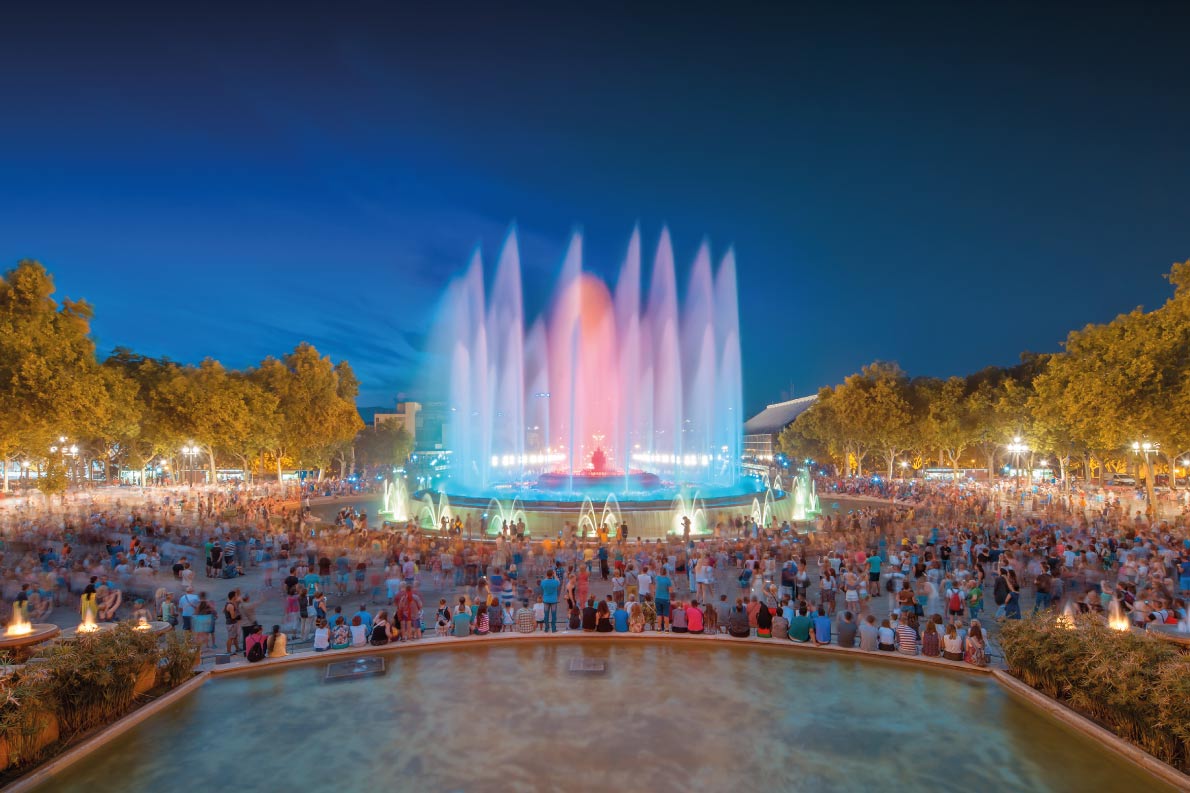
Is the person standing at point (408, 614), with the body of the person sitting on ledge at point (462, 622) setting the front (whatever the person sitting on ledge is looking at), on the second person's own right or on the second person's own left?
on the second person's own left

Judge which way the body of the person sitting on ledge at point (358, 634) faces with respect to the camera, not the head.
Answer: away from the camera

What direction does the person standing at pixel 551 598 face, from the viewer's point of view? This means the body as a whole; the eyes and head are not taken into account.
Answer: away from the camera

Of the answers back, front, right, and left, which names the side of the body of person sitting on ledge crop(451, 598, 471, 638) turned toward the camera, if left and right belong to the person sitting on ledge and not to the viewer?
back

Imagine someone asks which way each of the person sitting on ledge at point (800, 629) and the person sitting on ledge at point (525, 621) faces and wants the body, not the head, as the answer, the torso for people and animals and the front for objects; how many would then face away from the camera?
2

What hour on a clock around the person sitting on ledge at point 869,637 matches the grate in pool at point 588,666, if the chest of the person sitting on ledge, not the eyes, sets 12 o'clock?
The grate in pool is roughly at 8 o'clock from the person sitting on ledge.

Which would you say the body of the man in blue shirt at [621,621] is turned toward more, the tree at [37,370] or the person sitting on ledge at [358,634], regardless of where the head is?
the tree

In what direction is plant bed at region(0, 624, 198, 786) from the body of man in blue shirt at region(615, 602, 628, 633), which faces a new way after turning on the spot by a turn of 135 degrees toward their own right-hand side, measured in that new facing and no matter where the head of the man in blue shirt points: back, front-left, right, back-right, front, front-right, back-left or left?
right

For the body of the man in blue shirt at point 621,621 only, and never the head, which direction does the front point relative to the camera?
away from the camera

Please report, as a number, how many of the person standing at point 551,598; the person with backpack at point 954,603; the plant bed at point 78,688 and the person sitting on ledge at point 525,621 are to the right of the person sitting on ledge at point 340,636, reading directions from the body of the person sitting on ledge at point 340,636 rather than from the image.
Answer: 3

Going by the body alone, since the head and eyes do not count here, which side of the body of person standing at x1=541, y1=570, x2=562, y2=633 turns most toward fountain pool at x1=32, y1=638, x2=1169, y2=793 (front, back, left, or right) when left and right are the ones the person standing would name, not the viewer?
back

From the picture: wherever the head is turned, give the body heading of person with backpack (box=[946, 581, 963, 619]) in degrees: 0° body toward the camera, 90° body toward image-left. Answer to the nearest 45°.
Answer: approximately 180°

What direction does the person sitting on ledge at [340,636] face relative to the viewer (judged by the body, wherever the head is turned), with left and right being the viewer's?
facing away from the viewer

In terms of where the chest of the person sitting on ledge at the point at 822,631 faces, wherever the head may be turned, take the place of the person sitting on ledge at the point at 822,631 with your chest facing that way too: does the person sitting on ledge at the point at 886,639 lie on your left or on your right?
on your right

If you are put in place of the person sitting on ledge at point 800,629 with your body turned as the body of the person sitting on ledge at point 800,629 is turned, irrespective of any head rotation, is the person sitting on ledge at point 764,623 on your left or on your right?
on your left

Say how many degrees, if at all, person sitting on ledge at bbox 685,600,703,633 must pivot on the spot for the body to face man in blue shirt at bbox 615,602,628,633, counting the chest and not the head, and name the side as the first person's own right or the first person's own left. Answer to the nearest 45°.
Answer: approximately 90° to the first person's own left

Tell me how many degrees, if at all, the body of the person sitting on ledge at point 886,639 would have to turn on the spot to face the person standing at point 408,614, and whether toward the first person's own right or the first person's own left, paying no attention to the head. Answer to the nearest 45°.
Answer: approximately 90° to the first person's own left
